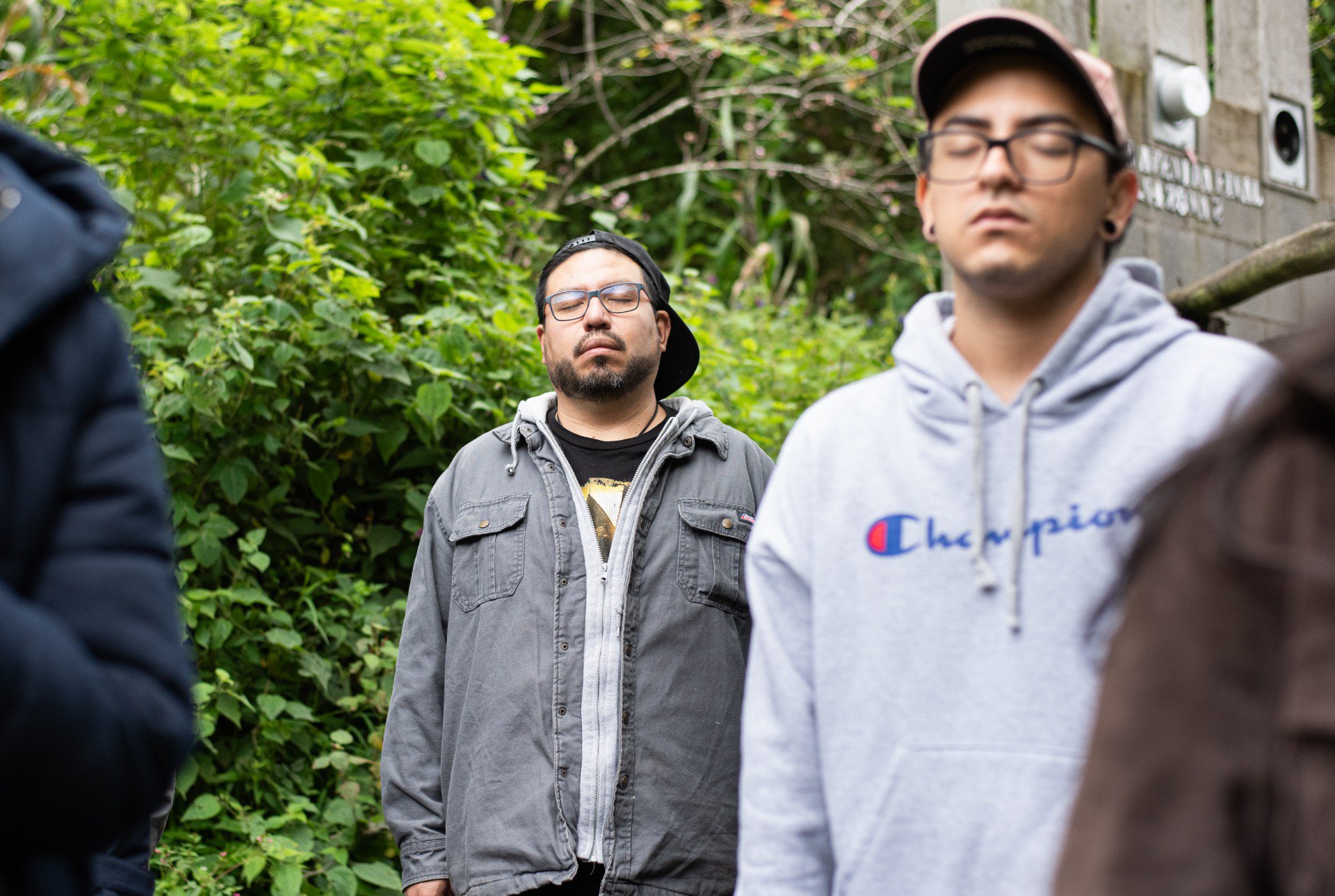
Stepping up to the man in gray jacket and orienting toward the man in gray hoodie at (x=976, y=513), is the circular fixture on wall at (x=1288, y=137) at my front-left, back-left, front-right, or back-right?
back-left

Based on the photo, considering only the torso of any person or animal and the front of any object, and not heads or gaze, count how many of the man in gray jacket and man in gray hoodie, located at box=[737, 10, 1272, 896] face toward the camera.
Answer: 2

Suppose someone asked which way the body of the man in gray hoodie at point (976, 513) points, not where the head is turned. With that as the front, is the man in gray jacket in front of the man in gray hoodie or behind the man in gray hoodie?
behind

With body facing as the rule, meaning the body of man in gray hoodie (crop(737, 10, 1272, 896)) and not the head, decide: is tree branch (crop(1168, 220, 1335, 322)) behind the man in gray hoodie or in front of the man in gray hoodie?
behind

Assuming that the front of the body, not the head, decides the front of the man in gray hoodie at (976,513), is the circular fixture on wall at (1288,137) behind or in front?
behind

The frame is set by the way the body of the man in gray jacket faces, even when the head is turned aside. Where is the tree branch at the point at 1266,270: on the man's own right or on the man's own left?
on the man's own left

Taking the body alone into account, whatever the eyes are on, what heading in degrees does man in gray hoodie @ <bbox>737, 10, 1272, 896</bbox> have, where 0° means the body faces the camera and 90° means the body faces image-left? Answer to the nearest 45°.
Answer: approximately 0°

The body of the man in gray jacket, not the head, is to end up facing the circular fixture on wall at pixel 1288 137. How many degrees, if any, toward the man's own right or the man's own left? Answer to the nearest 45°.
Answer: approximately 135° to the man's own left
